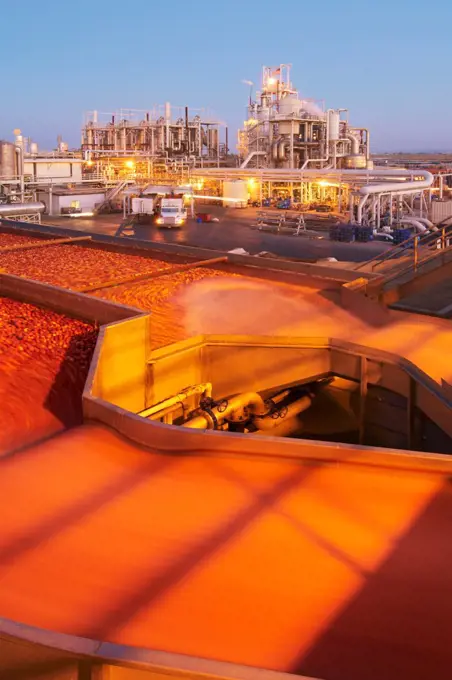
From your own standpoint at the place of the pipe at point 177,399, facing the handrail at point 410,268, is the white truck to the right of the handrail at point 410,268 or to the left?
left

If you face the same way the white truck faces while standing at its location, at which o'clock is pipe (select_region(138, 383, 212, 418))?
The pipe is roughly at 12 o'clock from the white truck.

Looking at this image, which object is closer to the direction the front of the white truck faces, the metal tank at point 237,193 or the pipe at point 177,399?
the pipe

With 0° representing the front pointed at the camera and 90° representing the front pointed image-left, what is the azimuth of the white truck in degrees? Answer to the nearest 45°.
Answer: approximately 0°

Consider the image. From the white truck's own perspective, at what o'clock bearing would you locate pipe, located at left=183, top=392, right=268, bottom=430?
The pipe is roughly at 12 o'clock from the white truck.

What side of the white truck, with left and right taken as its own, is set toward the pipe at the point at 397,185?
left
